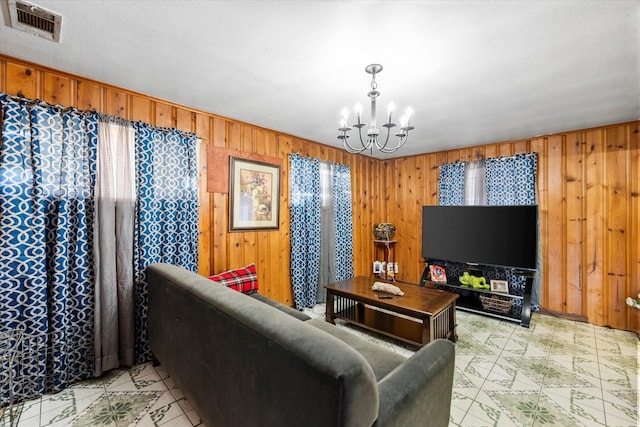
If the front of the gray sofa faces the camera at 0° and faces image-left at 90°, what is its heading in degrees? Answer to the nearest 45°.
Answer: approximately 225°

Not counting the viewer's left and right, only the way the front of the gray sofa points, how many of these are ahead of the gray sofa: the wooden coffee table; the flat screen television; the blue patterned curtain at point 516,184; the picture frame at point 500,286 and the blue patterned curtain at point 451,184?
5

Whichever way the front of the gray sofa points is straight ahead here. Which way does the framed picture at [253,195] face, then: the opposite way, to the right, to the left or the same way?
to the right

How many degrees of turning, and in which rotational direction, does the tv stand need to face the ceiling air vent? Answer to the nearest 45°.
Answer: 0° — it already faces it

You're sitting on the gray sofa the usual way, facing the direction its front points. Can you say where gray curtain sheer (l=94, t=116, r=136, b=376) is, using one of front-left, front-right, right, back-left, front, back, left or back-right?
left

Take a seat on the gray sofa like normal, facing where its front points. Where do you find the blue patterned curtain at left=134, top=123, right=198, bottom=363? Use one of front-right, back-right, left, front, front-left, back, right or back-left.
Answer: left

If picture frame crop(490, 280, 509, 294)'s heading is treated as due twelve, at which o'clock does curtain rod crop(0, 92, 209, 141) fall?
The curtain rod is roughly at 1 o'clock from the picture frame.

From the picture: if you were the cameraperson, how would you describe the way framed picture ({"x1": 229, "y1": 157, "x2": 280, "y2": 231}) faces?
facing the viewer and to the right of the viewer

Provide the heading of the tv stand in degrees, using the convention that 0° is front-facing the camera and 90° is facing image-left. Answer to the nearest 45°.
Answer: approximately 45°

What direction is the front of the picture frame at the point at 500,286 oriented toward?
toward the camera

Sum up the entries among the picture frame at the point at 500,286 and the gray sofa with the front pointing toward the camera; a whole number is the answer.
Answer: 1

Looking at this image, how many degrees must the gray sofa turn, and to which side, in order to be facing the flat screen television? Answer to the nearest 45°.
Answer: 0° — it already faces it
